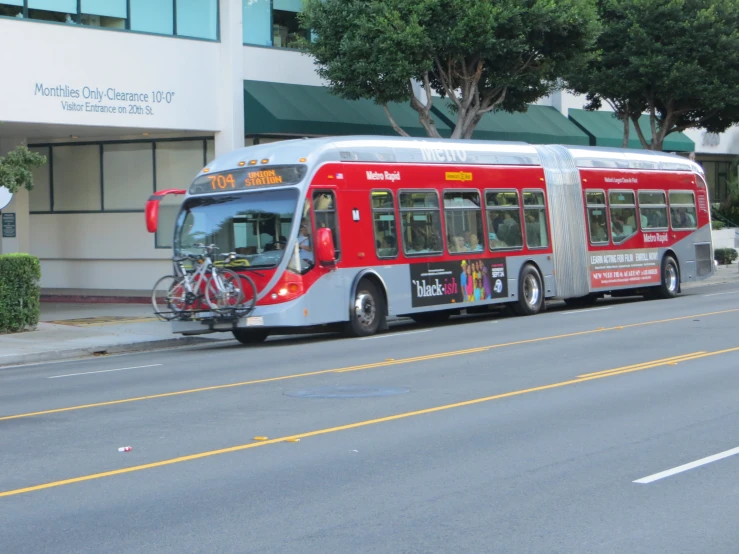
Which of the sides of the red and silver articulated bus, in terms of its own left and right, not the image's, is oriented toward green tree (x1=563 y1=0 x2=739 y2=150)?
back

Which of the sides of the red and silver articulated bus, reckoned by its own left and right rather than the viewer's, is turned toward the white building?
right

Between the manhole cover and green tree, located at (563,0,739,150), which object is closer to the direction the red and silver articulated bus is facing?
the manhole cover

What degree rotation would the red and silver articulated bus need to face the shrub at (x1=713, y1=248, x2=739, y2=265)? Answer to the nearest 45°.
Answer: approximately 180°

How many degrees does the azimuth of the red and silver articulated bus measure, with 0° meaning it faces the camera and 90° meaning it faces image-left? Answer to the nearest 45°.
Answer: approximately 45°

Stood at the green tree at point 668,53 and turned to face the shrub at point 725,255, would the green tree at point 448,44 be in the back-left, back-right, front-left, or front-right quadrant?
back-left

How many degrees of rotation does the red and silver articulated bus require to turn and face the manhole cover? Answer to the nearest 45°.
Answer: approximately 45° to its left
